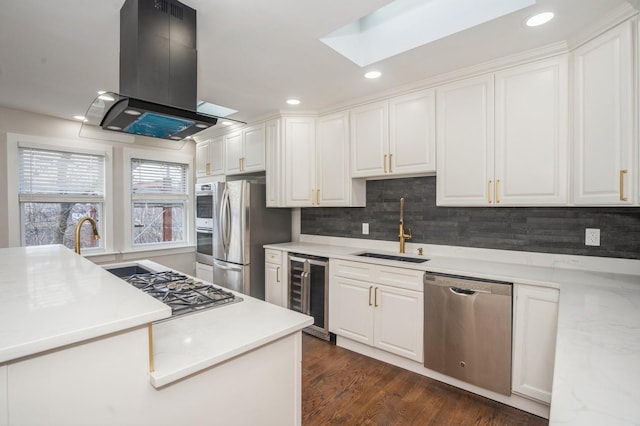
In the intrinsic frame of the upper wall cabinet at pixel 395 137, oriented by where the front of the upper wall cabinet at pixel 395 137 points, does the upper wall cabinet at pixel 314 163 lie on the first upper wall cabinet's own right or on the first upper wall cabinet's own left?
on the first upper wall cabinet's own right

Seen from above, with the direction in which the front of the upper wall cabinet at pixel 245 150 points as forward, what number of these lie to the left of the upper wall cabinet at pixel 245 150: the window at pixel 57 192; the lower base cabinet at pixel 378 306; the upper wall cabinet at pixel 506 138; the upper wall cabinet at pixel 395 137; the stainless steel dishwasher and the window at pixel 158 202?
4

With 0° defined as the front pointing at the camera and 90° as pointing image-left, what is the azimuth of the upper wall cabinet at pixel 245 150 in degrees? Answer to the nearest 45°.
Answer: approximately 45°

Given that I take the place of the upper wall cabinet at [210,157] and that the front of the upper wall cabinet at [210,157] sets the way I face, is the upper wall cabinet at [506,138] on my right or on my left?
on my left

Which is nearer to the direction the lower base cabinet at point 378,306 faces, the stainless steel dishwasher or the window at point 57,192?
the window
